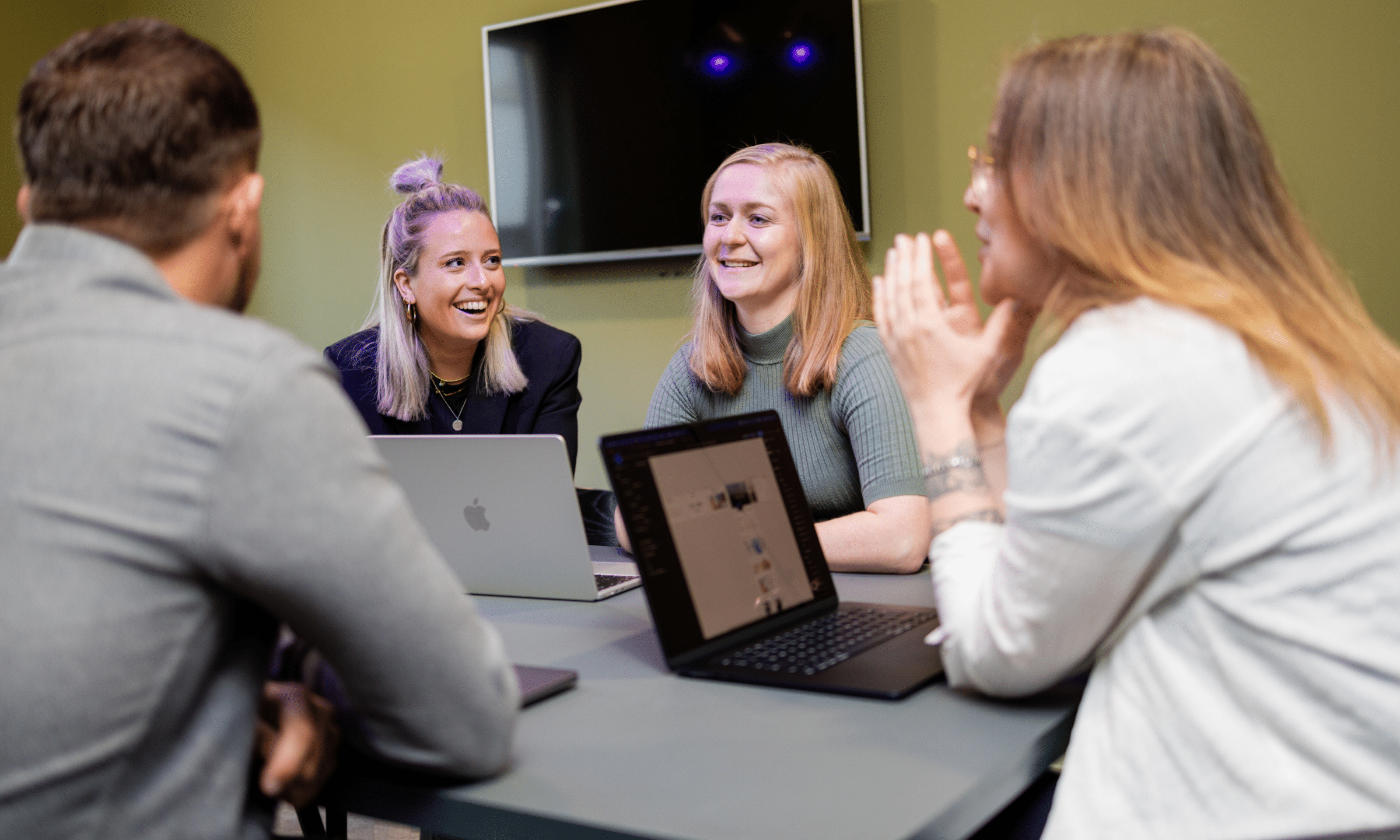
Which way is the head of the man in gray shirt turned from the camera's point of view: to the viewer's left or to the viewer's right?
to the viewer's right

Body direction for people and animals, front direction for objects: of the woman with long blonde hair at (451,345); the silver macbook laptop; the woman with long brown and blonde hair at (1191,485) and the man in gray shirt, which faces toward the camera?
the woman with long blonde hair at (451,345)

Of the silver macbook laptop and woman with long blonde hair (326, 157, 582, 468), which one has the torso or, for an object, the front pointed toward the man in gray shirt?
the woman with long blonde hair

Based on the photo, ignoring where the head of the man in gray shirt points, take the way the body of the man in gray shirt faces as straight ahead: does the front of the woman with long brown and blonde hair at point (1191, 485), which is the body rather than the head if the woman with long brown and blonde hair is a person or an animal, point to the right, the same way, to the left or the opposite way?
to the left

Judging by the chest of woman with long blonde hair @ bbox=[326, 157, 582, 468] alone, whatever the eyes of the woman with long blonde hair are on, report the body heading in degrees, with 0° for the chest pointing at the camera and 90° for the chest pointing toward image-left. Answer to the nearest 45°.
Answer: approximately 0°

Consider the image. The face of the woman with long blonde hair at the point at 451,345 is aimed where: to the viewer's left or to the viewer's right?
to the viewer's right

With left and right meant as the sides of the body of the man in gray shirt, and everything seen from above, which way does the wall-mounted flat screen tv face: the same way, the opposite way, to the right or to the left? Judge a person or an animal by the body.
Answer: the opposite way

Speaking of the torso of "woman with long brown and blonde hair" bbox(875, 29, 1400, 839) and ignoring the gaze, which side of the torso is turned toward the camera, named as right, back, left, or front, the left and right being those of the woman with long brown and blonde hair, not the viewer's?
left

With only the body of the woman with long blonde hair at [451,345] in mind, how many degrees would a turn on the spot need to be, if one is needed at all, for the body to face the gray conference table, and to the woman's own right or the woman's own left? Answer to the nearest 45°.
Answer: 0° — they already face it
